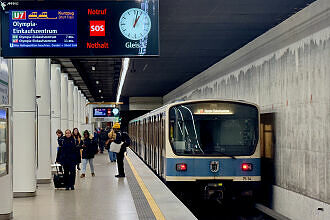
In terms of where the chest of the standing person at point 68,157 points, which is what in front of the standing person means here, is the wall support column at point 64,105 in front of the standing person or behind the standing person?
behind

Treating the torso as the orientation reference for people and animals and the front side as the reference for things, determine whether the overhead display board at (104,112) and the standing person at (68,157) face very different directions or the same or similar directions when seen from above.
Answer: same or similar directions

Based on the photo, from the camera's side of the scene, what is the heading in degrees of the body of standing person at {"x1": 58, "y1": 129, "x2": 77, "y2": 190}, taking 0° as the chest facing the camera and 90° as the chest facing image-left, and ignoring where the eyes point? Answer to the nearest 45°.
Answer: approximately 0°

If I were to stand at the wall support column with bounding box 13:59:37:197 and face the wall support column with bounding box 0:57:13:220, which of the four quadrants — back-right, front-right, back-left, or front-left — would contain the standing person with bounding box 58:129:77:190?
back-left

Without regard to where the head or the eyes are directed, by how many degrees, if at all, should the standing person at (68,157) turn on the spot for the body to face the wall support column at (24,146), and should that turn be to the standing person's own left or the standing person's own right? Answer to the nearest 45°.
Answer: approximately 45° to the standing person's own right

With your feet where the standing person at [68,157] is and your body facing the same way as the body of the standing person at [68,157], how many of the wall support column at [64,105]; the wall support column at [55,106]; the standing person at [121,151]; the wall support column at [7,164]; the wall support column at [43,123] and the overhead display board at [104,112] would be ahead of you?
1

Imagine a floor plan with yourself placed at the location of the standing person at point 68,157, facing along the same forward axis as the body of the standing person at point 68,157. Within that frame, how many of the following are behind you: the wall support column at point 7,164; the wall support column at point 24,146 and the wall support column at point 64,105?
1

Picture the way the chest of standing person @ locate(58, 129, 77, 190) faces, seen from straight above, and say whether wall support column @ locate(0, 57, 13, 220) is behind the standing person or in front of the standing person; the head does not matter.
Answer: in front

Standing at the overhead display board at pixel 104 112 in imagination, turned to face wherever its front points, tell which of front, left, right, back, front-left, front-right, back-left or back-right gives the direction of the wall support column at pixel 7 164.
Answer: front

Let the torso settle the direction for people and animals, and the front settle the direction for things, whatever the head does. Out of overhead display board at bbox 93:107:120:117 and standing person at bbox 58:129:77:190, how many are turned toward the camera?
2

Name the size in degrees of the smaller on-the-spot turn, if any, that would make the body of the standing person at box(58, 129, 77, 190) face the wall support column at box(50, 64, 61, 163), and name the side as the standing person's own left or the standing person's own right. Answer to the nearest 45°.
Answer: approximately 180°

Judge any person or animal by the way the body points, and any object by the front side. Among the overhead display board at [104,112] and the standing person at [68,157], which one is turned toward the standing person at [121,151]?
the overhead display board

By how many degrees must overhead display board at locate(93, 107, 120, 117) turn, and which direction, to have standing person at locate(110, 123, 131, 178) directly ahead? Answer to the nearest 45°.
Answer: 0° — it already faces them

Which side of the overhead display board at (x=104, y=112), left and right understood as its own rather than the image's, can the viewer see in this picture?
front

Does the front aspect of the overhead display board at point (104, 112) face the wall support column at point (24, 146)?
yes
